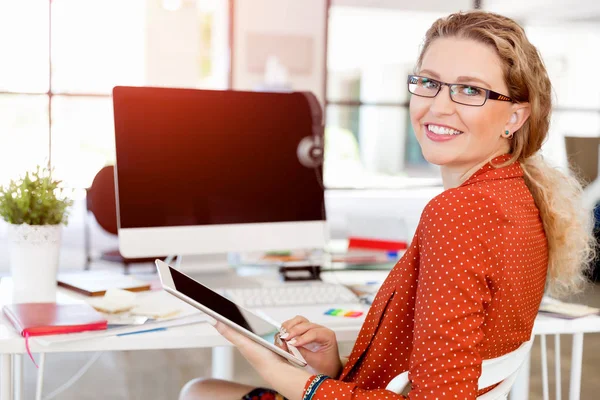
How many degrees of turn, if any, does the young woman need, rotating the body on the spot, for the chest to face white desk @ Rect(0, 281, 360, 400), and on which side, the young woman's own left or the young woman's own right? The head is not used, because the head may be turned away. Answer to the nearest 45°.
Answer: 0° — they already face it

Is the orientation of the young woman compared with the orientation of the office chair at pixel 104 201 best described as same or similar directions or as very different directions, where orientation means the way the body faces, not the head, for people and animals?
very different directions

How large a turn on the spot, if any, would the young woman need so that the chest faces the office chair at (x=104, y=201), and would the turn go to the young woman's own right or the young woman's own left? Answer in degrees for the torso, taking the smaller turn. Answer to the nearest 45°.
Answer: approximately 45° to the young woman's own right

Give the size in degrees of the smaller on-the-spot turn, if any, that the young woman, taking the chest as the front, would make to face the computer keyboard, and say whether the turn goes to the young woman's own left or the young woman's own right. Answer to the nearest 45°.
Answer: approximately 45° to the young woman's own right

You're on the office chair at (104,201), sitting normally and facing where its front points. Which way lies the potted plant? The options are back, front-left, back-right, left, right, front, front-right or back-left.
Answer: right

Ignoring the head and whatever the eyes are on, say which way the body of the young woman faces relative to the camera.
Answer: to the viewer's left

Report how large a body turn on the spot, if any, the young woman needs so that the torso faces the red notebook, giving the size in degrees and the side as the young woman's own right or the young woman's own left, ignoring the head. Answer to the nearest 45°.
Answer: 0° — they already face it

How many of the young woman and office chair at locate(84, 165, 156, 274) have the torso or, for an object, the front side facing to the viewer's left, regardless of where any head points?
1

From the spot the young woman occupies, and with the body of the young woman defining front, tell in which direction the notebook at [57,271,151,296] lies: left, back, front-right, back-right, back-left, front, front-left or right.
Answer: front-right
